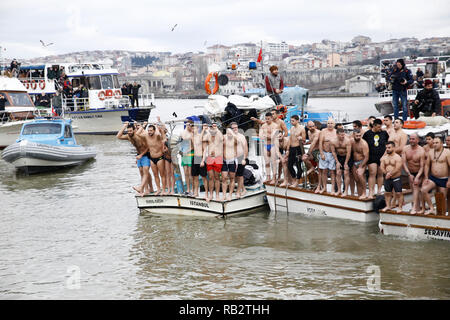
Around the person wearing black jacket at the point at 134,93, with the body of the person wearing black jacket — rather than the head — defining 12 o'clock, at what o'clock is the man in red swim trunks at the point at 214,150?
The man in red swim trunks is roughly at 12 o'clock from the person wearing black jacket.

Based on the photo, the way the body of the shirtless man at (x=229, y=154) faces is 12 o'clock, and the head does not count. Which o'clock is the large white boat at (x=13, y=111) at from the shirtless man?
The large white boat is roughly at 5 o'clock from the shirtless man.

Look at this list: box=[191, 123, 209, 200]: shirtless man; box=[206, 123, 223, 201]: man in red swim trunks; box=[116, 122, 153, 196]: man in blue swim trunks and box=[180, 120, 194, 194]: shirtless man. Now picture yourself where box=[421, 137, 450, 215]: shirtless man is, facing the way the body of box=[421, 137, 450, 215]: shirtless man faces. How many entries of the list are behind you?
0

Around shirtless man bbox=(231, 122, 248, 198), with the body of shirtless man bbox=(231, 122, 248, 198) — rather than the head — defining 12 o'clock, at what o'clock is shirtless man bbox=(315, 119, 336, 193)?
shirtless man bbox=(315, 119, 336, 193) is roughly at 8 o'clock from shirtless man bbox=(231, 122, 248, 198).

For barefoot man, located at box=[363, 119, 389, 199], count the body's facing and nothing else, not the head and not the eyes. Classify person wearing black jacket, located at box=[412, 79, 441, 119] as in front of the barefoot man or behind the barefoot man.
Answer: behind

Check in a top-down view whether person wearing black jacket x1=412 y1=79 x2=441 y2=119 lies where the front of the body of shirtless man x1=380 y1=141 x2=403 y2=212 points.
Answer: no

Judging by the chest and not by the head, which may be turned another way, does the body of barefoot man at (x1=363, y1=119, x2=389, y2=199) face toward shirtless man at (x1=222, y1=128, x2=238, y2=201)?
no

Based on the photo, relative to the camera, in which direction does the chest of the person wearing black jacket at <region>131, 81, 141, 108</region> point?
toward the camera

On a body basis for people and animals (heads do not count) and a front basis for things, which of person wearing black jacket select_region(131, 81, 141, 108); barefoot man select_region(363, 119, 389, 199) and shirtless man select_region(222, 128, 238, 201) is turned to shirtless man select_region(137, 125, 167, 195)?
the person wearing black jacket

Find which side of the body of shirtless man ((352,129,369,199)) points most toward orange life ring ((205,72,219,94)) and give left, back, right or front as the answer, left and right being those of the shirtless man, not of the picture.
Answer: right

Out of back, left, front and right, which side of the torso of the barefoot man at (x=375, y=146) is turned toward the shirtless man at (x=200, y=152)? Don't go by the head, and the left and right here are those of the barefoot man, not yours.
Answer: right
